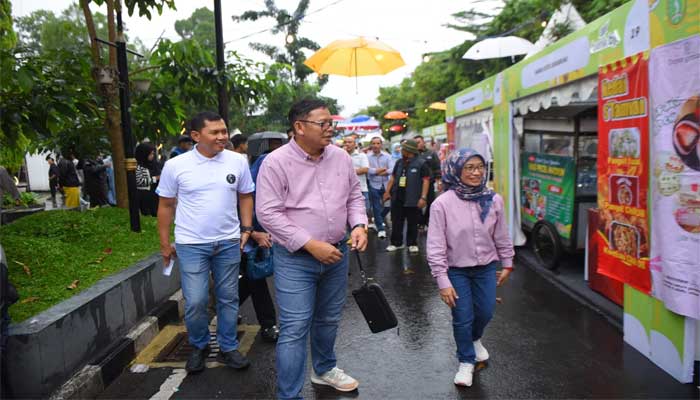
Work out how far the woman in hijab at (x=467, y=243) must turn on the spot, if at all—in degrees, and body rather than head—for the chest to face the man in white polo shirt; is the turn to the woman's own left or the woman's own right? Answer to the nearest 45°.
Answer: approximately 90° to the woman's own right

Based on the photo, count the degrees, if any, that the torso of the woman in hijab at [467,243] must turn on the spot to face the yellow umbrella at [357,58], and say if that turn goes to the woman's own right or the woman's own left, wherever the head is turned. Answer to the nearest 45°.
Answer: approximately 180°

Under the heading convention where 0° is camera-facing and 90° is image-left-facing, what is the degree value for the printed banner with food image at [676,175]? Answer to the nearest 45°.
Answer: approximately 45°

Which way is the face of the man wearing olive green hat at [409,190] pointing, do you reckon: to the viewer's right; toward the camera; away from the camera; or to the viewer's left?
toward the camera

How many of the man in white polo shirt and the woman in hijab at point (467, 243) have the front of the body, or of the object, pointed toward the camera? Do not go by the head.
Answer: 2

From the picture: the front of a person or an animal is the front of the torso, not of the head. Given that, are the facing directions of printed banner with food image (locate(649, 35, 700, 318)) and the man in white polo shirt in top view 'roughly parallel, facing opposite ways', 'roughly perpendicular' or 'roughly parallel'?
roughly perpendicular

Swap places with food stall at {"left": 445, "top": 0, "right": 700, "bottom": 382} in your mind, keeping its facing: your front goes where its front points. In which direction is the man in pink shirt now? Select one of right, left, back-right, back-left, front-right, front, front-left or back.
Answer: front

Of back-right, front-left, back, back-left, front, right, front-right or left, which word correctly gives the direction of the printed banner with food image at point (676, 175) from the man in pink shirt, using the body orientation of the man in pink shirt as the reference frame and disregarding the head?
front-left

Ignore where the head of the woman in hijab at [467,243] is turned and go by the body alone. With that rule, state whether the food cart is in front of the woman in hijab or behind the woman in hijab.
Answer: behind

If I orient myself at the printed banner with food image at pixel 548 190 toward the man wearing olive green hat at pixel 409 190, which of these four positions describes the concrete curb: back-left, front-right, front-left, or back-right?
front-left

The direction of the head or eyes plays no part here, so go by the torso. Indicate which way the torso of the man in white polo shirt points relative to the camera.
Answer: toward the camera

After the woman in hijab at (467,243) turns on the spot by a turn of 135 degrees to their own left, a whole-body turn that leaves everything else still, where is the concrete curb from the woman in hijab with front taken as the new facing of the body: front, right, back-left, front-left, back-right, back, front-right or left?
back-left

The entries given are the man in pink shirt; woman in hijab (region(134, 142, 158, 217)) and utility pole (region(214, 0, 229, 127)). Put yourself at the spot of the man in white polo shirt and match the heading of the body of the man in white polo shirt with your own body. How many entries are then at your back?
2

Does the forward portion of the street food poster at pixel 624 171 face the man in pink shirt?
yes

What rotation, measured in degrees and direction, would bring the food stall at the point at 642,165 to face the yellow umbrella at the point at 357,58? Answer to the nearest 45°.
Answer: approximately 90° to its right

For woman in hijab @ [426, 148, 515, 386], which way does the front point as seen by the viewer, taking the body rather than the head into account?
toward the camera
